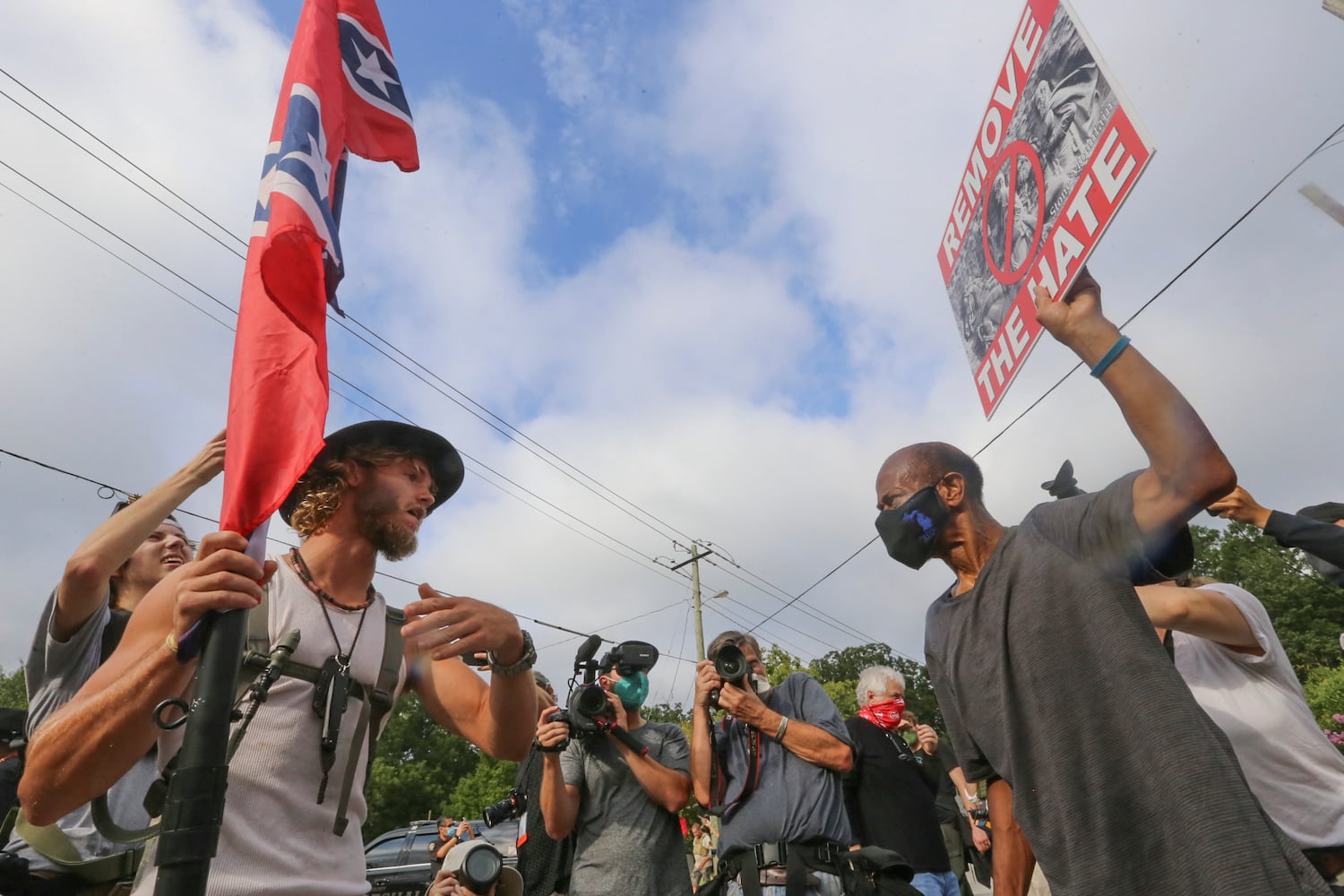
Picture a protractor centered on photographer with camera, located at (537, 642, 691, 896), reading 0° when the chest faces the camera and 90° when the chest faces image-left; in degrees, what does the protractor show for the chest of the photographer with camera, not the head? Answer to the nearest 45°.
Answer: approximately 0°

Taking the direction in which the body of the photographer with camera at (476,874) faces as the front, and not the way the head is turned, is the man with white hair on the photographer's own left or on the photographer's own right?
on the photographer's own left

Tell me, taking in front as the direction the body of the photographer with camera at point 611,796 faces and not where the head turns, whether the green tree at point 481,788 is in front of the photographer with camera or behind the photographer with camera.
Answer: behind

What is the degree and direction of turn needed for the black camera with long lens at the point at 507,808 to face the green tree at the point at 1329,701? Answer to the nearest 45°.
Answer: approximately 180°

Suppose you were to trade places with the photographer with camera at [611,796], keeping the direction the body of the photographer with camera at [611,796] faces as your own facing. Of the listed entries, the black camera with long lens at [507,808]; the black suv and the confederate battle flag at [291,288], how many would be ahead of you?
1

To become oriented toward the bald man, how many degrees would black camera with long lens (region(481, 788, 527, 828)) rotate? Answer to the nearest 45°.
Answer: approximately 90° to its left

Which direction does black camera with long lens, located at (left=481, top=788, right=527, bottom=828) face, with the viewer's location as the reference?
facing the viewer and to the left of the viewer

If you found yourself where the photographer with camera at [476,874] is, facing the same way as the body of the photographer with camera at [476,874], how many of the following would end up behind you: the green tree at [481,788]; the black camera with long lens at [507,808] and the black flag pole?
2

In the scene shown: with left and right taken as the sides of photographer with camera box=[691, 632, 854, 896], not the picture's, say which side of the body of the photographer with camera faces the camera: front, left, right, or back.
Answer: front

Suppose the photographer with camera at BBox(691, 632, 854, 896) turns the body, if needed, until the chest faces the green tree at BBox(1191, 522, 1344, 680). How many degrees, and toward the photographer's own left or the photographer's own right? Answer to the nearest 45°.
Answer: approximately 135° to the photographer's own left

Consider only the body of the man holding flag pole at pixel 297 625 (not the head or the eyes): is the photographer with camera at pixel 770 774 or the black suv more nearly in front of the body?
the photographer with camera

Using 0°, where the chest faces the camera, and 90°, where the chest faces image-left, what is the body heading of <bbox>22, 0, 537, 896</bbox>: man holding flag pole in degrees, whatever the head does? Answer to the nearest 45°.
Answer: approximately 315°

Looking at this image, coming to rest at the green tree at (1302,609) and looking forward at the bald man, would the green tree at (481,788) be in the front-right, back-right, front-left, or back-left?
front-right

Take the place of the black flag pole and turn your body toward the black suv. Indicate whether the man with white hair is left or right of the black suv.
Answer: right

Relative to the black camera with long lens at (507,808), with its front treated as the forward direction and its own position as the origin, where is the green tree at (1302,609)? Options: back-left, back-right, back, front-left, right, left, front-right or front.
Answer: back

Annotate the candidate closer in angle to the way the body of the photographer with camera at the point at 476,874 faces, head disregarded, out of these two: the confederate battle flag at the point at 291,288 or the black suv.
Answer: the confederate battle flag

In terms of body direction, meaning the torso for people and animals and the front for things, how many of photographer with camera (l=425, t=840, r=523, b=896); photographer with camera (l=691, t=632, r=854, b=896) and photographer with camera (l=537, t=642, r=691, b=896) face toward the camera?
3

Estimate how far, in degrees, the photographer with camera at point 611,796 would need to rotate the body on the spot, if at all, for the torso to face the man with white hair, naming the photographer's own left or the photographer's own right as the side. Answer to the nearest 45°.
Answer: approximately 90° to the photographer's own left

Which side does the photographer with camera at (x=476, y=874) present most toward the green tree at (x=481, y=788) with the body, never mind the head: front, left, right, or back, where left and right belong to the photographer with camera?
back

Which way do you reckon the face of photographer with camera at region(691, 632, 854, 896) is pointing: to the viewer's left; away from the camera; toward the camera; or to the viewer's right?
toward the camera
